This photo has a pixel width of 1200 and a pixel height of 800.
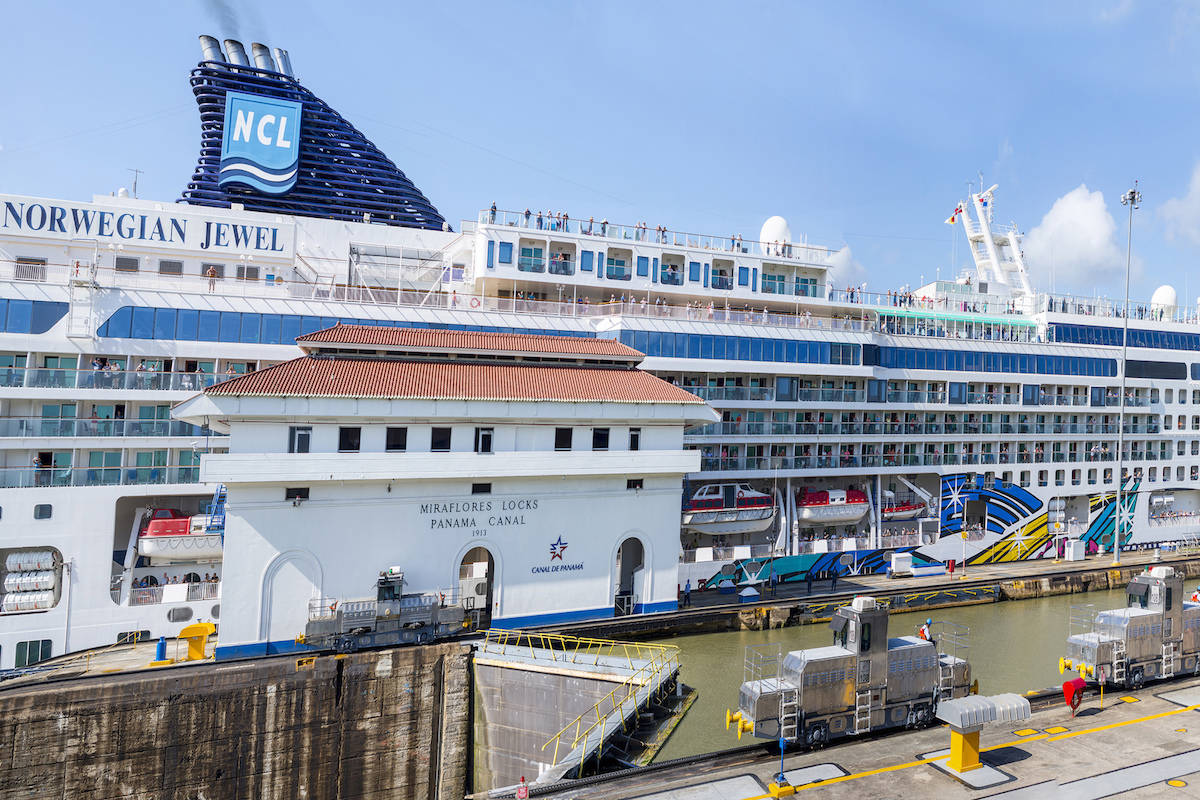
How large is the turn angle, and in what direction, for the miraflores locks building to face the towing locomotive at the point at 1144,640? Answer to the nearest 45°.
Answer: approximately 90° to its left

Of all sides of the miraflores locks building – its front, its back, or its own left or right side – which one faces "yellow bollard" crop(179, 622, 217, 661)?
right

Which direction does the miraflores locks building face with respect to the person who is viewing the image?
facing the viewer

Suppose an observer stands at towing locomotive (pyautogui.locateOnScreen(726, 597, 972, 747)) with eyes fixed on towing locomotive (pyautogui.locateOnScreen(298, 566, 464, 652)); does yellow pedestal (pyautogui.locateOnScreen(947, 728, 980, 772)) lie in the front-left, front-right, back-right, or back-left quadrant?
back-left

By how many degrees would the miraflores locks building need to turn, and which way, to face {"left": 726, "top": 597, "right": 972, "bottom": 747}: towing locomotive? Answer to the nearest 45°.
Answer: approximately 45° to its left

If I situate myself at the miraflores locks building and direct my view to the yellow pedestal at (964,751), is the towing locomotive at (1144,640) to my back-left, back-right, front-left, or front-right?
front-left
